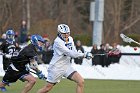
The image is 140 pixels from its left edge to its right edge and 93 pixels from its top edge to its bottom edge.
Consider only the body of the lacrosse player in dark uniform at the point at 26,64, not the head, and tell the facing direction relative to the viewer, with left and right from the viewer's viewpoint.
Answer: facing to the right of the viewer

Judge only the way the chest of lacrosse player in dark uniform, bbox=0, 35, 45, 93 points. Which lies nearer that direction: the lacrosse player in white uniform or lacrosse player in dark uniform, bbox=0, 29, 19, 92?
the lacrosse player in white uniform

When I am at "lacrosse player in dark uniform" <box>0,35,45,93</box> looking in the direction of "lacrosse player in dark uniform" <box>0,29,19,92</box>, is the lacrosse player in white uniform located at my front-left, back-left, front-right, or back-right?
back-right

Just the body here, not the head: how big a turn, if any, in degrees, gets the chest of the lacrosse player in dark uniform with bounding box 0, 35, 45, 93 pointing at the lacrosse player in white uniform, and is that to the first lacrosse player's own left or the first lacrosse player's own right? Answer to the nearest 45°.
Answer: approximately 45° to the first lacrosse player's own right

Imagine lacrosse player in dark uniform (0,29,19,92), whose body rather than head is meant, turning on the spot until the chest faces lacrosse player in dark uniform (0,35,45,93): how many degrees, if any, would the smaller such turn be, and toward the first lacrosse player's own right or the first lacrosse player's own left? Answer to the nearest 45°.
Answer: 0° — they already face them
